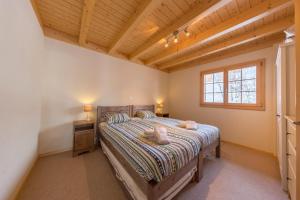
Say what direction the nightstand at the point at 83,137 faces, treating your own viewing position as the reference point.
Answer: facing the viewer

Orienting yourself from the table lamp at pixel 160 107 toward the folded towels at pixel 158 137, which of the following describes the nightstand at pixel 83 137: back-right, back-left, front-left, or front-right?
front-right

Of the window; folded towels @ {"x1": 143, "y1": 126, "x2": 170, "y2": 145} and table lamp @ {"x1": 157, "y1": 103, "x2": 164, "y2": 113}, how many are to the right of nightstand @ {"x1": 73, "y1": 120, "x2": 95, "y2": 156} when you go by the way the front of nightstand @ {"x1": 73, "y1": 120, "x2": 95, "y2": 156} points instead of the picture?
0

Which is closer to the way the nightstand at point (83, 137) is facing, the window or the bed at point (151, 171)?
the bed

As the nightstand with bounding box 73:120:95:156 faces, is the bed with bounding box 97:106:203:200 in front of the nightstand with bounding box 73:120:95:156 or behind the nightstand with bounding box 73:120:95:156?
in front

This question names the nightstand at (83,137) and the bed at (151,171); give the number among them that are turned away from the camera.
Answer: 0

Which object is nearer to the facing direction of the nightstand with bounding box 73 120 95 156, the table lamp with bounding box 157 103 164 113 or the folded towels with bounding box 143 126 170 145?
the folded towels

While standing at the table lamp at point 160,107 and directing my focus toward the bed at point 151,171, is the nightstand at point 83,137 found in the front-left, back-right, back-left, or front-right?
front-right

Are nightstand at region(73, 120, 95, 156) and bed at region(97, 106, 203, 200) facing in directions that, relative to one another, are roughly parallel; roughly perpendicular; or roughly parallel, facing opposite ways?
roughly parallel

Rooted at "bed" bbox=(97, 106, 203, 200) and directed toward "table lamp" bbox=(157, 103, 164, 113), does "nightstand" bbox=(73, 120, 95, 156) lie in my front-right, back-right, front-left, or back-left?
front-left

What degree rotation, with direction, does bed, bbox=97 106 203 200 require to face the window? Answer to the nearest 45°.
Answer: approximately 90° to its left

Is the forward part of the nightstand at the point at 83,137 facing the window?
no

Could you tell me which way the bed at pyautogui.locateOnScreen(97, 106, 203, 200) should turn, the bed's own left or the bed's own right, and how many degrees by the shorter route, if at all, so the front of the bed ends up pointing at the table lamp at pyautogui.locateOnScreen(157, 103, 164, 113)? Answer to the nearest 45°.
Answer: approximately 135° to the bed's own left

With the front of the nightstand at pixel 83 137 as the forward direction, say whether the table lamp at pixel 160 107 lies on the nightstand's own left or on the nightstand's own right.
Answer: on the nightstand's own left

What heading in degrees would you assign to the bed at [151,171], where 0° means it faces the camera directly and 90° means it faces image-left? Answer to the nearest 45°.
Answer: approximately 315°
